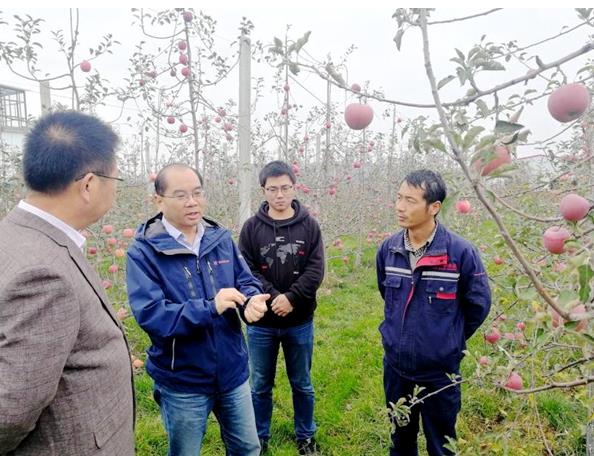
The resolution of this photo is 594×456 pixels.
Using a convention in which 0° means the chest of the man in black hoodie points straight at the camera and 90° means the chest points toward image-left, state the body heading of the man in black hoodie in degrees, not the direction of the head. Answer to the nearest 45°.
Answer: approximately 0°

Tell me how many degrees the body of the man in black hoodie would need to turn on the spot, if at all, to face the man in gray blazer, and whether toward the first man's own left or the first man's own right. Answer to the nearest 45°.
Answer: approximately 45° to the first man's own right

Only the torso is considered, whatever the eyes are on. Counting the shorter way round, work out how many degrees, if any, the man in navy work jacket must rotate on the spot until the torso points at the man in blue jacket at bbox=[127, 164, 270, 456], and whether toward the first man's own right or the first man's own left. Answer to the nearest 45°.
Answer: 0° — they already face them

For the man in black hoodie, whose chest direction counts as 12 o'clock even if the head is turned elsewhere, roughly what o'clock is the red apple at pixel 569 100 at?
The red apple is roughly at 11 o'clock from the man in black hoodie.

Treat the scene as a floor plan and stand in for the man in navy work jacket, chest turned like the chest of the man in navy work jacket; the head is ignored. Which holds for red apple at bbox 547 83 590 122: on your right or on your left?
on your left

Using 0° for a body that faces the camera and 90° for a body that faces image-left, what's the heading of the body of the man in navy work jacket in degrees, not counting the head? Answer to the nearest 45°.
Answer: approximately 45°

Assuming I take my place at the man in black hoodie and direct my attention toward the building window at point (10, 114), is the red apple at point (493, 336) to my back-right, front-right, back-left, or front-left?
back-right

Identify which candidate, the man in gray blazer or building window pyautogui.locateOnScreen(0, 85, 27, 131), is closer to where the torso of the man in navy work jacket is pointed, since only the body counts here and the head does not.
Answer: the man in gray blazer
